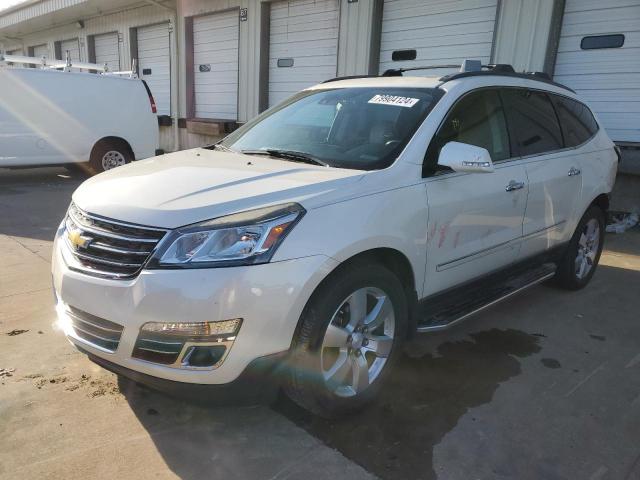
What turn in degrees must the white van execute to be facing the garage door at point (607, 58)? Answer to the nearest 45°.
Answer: approximately 135° to its left

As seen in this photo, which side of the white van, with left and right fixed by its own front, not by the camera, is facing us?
left

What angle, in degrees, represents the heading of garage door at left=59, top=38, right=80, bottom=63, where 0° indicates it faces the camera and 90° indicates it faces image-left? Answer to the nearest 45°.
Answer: approximately 45°

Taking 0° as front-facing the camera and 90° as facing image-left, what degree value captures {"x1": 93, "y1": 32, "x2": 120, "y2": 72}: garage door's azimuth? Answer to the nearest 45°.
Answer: approximately 45°

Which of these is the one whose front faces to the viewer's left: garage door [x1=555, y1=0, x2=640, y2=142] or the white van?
the white van

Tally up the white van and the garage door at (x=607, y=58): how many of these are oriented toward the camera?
1

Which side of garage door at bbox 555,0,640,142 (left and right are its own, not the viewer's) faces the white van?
right

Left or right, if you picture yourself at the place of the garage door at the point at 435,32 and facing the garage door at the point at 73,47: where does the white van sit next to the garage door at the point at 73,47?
left

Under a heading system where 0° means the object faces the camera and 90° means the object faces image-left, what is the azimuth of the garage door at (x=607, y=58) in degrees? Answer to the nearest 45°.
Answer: approximately 0°

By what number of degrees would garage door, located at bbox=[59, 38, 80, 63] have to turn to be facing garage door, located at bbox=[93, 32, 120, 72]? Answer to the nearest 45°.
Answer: approximately 45° to its left

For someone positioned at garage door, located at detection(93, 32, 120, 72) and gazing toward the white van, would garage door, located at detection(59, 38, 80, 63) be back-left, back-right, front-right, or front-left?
back-right
